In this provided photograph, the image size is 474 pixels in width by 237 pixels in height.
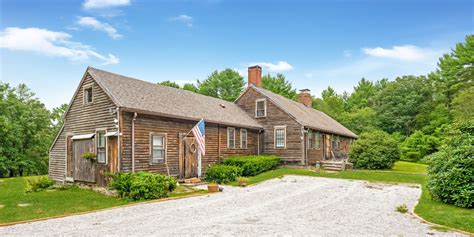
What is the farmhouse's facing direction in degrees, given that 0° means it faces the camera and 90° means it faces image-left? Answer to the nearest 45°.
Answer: approximately 315°

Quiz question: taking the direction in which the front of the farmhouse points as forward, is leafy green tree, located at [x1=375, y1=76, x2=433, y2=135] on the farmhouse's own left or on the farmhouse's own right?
on the farmhouse's own left

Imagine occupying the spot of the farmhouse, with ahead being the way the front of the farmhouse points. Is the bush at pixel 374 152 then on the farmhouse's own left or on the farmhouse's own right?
on the farmhouse's own left

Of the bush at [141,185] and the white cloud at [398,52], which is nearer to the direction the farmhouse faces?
the bush

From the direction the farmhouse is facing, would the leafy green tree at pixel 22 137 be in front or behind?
behind

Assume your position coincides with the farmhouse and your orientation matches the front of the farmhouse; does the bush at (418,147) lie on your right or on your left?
on your left
